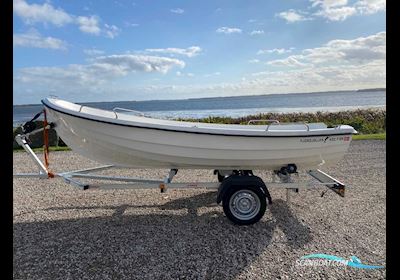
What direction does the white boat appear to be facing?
to the viewer's left
